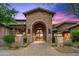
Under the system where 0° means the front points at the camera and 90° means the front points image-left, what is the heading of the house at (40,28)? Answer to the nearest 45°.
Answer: approximately 0°

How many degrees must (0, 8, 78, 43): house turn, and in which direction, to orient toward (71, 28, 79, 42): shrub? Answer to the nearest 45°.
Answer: approximately 90° to its left

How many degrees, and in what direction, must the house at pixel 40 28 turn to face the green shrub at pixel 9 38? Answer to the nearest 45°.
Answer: approximately 90° to its right
